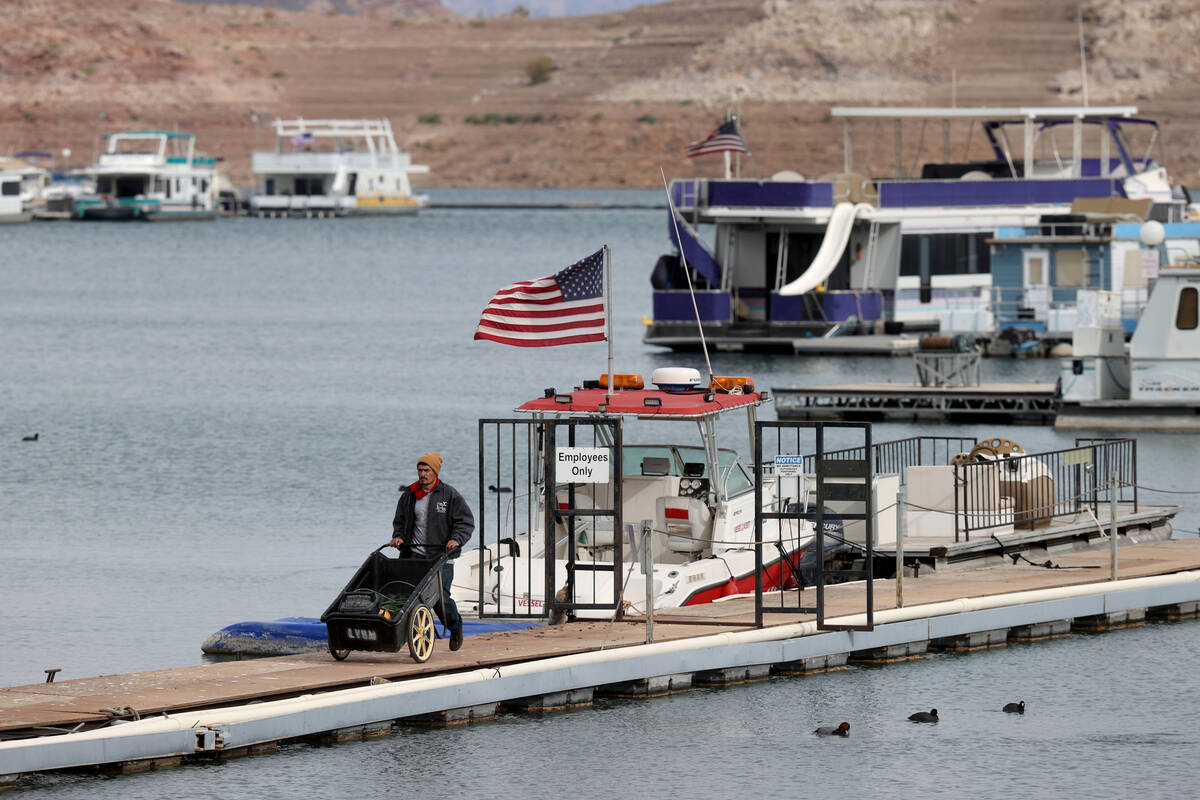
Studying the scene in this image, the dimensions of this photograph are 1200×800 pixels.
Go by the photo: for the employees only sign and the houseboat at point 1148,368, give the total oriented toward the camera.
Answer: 1

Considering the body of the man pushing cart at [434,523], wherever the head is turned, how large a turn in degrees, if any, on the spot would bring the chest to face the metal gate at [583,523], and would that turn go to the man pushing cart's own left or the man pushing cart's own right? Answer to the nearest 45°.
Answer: approximately 180°

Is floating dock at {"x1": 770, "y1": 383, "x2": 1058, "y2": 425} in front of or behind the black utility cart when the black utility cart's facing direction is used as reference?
behind

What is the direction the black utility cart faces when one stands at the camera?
facing the viewer and to the left of the viewer

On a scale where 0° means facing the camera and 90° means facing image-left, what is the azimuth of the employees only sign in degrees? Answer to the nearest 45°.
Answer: approximately 0°

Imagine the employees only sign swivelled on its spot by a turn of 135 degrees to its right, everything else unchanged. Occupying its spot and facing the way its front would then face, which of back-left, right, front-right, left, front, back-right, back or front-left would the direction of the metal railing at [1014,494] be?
right

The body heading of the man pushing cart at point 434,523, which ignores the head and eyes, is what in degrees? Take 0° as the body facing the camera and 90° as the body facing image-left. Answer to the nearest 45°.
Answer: approximately 45°

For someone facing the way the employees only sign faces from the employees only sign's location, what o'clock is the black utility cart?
The black utility cart is roughly at 2 o'clock from the employees only sign.

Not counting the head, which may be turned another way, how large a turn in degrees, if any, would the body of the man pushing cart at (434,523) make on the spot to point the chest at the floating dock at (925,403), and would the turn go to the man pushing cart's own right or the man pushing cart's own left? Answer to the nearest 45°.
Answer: approximately 180°
